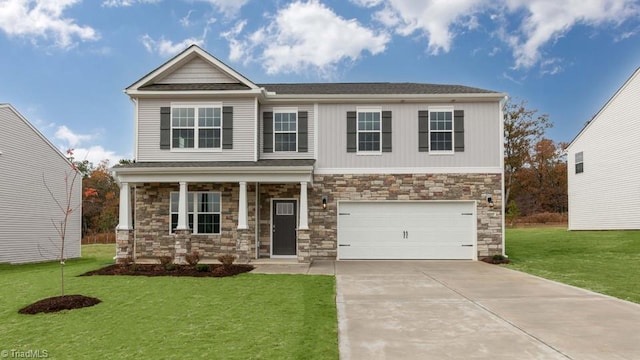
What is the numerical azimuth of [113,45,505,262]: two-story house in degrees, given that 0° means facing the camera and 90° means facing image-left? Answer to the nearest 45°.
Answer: approximately 0°

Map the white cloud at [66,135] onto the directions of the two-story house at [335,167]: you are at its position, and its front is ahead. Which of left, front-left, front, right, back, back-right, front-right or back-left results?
back-right

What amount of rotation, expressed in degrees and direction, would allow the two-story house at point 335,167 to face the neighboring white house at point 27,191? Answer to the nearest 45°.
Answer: approximately 90° to its right

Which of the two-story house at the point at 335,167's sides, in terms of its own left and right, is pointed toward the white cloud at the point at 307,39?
back

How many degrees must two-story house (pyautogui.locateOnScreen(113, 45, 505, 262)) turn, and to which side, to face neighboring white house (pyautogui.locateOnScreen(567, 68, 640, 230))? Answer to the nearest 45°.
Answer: approximately 135° to its left
